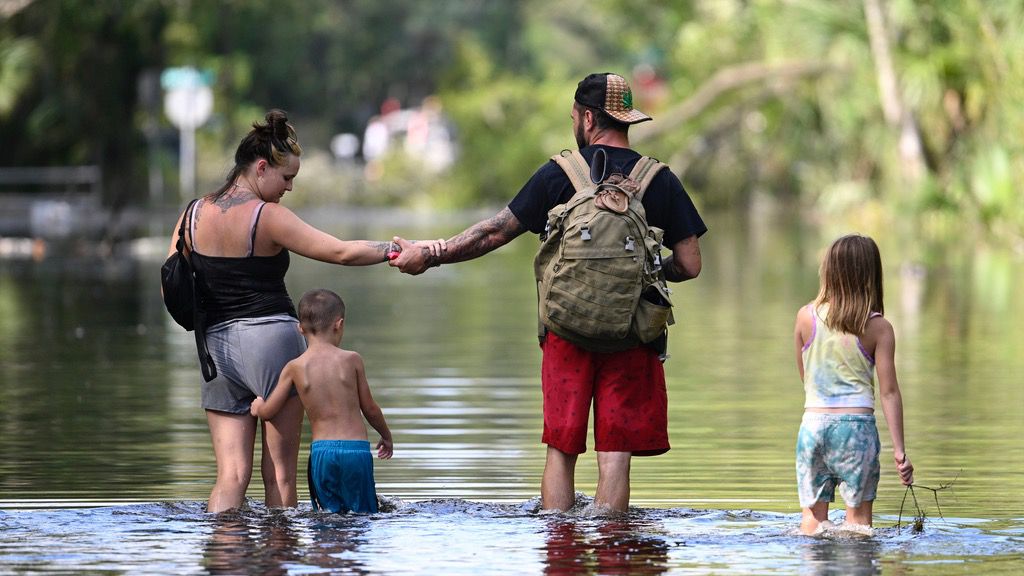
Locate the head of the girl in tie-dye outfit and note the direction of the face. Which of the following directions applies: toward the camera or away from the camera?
away from the camera

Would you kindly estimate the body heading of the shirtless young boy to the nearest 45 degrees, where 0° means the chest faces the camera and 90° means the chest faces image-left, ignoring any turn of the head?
approximately 180°

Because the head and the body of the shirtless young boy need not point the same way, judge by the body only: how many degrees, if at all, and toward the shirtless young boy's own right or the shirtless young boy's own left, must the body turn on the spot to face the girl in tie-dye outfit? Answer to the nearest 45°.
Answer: approximately 90° to the shirtless young boy's own right
